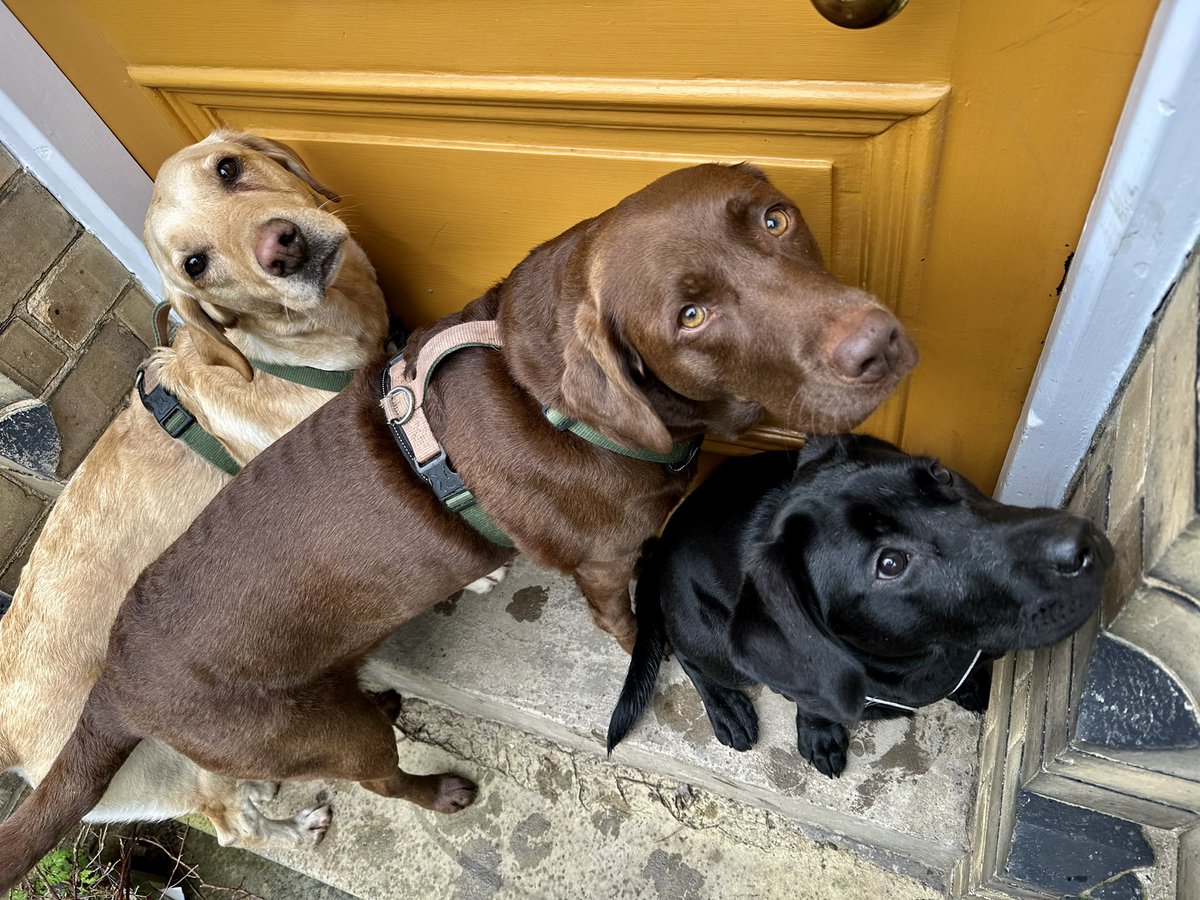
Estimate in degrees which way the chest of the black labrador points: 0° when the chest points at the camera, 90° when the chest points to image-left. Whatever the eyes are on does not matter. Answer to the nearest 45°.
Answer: approximately 315°

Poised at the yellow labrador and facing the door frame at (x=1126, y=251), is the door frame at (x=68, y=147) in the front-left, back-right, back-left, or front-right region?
back-left

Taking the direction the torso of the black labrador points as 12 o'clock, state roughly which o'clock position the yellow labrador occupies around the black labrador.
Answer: The yellow labrador is roughly at 5 o'clock from the black labrador.

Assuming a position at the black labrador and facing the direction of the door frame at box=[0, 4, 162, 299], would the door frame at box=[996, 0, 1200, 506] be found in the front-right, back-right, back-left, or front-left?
back-right

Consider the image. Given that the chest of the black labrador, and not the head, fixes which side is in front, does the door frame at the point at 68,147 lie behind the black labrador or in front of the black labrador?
behind

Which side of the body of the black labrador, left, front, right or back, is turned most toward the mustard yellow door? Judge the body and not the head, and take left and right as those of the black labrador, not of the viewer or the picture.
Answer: back
